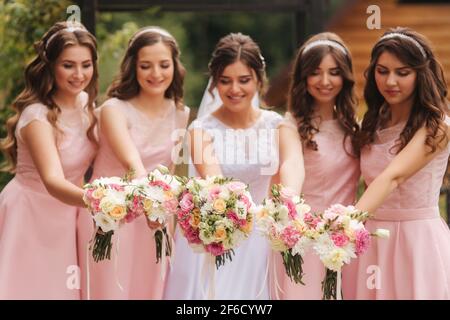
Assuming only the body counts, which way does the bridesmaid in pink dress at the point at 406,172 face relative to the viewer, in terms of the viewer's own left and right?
facing the viewer and to the left of the viewer

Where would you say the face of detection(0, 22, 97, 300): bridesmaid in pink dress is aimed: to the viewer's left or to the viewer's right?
to the viewer's right

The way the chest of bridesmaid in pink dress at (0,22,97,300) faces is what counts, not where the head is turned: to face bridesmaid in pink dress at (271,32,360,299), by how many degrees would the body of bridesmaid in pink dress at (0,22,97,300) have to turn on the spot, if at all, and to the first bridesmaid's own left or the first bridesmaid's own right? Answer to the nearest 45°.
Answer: approximately 45° to the first bridesmaid's own left

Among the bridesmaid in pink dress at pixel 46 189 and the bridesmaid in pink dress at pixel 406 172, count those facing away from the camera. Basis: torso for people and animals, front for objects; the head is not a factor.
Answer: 0

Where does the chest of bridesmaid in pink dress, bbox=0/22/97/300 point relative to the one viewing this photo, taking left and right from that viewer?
facing the viewer and to the right of the viewer

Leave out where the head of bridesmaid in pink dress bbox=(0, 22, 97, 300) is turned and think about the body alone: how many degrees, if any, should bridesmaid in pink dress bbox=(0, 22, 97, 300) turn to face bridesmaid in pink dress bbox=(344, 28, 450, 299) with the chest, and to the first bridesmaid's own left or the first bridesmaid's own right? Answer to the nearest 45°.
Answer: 0° — they already face them

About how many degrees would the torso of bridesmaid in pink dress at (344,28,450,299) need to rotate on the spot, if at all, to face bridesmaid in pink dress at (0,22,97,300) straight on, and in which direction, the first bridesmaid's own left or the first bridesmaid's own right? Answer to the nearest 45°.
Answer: approximately 45° to the first bridesmaid's own right

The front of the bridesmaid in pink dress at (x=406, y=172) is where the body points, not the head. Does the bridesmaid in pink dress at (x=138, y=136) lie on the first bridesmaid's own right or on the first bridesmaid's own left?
on the first bridesmaid's own right

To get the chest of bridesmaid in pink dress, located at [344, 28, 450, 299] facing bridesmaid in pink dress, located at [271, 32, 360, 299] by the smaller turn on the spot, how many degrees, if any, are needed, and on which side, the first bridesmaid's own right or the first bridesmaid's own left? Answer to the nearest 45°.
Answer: approximately 45° to the first bridesmaid's own right
